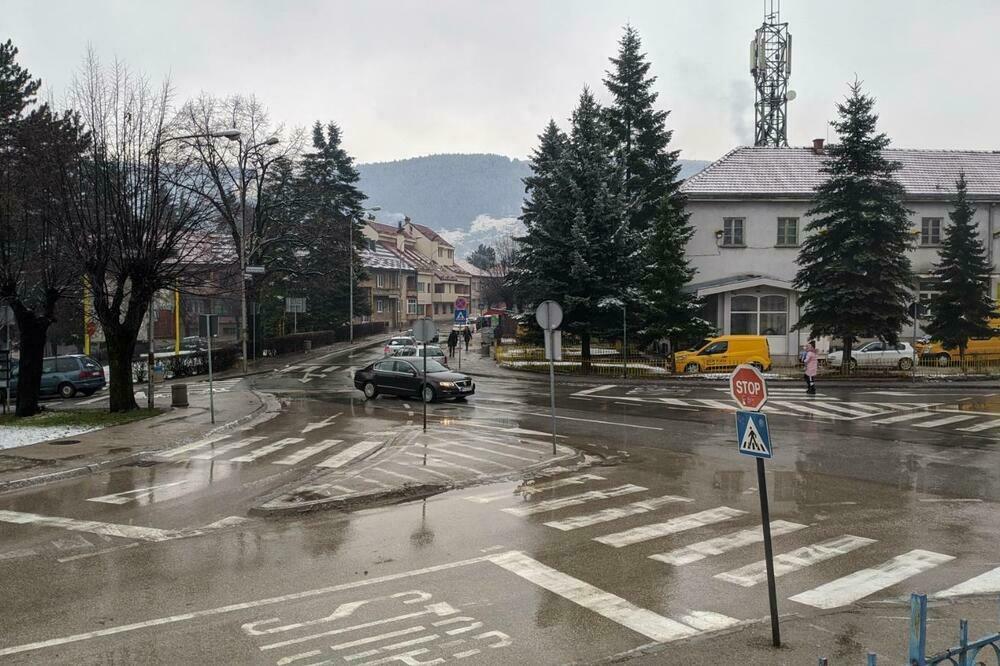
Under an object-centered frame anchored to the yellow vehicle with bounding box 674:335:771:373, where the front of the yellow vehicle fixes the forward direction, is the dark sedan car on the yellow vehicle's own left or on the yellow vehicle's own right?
on the yellow vehicle's own left

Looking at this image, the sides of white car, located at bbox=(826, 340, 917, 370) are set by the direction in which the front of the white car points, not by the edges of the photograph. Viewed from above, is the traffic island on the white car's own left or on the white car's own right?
on the white car's own left

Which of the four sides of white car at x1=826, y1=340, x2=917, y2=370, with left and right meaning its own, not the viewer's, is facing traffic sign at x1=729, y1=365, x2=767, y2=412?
left

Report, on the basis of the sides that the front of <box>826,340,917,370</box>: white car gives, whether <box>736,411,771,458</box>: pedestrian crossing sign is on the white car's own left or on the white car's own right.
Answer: on the white car's own left

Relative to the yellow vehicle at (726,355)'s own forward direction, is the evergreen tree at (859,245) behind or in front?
behind

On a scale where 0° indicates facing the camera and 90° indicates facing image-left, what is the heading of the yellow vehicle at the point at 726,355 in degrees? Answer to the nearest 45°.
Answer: approximately 90°

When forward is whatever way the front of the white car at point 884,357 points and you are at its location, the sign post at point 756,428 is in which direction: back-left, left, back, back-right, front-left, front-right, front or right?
left

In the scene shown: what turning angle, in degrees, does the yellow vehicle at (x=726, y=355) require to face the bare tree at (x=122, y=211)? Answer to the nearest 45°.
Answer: approximately 45° to its left

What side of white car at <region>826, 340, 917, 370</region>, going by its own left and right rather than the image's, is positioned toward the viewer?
left
